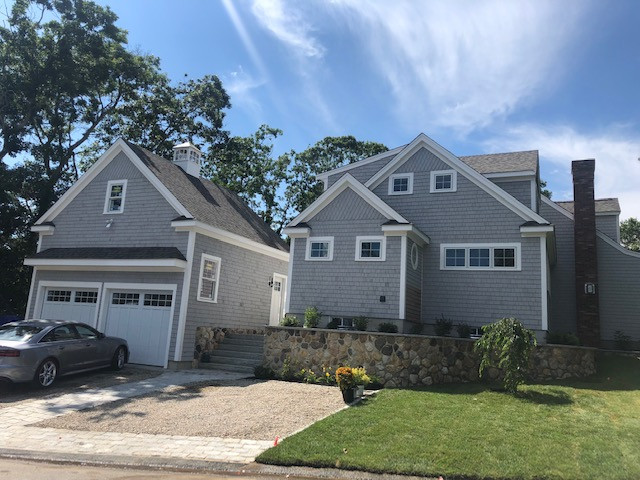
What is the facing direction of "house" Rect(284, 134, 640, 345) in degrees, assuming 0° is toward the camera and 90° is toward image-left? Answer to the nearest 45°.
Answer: approximately 0°

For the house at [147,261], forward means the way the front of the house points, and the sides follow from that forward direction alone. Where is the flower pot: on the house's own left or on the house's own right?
on the house's own left

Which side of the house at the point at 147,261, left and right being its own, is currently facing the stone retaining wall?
left

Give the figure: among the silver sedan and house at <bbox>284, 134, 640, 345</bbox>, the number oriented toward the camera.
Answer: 1

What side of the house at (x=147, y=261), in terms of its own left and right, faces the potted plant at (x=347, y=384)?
left

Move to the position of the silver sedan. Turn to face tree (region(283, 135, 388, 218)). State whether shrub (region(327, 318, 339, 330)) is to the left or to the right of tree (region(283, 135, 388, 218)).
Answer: right

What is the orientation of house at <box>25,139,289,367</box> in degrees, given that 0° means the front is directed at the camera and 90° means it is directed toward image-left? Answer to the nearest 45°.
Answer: approximately 45°

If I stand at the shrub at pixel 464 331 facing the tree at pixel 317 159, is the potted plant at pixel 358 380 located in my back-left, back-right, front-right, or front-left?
back-left

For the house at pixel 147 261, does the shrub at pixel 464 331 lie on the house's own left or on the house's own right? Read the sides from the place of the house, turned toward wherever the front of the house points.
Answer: on the house's own left

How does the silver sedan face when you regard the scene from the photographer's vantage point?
facing away from the viewer and to the right of the viewer

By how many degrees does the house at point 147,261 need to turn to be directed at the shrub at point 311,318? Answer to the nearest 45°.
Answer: approximately 90° to its left

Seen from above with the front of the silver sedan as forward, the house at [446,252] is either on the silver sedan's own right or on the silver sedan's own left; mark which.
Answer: on the silver sedan's own right
